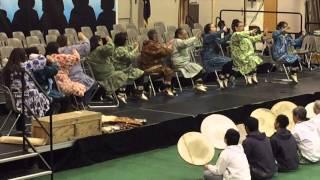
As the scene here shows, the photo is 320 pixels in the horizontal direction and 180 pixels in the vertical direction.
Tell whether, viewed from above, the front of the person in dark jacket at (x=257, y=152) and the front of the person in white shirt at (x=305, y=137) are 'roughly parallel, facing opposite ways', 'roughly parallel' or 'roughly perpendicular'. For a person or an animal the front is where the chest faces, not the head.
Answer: roughly parallel

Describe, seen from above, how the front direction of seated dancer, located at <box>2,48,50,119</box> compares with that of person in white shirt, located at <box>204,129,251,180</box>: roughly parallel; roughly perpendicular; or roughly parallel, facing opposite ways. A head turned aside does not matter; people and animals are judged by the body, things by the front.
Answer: roughly perpendicular

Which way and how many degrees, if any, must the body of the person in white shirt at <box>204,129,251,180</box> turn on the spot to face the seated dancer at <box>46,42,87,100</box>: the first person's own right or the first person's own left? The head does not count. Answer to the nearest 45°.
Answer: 0° — they already face them

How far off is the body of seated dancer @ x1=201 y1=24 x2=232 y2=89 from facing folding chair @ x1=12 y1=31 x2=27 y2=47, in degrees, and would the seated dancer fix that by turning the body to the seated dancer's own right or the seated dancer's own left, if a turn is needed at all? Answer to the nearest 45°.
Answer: approximately 135° to the seated dancer's own right

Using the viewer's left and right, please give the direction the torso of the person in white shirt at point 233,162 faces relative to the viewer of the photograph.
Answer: facing away from the viewer and to the left of the viewer

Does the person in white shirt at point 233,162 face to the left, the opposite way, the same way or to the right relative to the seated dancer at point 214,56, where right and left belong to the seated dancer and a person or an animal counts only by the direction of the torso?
the opposite way

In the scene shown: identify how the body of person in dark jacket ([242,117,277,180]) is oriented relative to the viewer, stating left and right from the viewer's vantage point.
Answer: facing away from the viewer and to the left of the viewer

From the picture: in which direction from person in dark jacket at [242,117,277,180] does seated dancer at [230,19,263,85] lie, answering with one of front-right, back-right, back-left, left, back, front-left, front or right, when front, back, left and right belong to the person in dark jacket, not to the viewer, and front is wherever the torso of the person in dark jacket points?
front-right

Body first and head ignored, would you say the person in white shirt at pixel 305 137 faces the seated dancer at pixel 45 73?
no

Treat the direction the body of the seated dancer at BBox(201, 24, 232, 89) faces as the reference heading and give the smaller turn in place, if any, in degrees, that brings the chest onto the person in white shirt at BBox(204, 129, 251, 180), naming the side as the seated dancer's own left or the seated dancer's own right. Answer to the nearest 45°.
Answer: approximately 45° to the seated dancer's own right

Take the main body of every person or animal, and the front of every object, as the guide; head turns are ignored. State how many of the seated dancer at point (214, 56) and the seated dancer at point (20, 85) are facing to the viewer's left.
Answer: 0

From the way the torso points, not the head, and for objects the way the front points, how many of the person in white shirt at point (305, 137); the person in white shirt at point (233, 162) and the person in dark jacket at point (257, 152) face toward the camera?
0

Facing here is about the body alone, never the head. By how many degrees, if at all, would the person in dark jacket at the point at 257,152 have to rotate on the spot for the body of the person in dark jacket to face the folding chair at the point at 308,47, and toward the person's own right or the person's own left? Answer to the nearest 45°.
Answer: approximately 45° to the person's own right

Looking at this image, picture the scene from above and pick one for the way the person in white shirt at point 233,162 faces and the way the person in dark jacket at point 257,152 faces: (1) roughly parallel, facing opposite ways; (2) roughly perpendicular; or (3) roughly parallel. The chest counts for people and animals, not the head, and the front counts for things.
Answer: roughly parallel

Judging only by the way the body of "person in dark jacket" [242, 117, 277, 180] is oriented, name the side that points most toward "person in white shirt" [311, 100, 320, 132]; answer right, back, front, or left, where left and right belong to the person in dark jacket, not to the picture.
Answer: right

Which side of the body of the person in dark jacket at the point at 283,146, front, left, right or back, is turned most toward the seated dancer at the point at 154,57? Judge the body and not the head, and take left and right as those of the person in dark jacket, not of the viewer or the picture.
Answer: front
